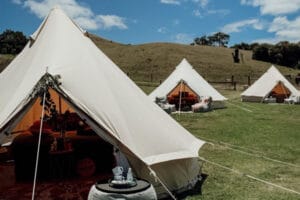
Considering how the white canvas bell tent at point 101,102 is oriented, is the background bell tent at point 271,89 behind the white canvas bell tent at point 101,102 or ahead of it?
behind

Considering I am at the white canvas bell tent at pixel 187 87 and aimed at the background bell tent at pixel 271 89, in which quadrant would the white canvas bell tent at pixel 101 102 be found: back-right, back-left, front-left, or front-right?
back-right

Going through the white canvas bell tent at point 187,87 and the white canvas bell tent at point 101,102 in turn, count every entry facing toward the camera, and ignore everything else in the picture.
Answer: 2

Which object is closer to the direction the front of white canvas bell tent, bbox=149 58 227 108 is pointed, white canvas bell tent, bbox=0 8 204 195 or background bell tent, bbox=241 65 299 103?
the white canvas bell tent

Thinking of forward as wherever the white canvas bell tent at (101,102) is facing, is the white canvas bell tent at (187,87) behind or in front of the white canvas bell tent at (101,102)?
behind

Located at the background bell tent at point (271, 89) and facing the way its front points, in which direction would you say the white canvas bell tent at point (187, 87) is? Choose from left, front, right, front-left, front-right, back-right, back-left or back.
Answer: right

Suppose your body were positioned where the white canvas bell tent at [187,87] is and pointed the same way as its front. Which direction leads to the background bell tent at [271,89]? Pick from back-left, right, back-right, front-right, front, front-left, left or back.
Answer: back-left

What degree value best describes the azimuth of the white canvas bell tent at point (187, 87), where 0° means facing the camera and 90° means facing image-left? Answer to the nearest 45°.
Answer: approximately 0°

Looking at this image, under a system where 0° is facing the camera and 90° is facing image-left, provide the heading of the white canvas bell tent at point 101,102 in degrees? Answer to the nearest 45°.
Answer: approximately 0°
